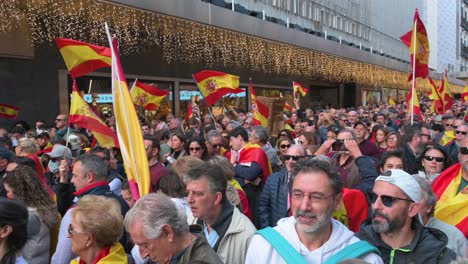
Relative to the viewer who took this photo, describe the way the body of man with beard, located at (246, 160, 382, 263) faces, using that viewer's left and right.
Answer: facing the viewer and to the left of the viewer

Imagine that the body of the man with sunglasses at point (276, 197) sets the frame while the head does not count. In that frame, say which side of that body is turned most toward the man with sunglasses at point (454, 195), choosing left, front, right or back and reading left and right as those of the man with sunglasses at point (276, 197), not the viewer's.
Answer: left

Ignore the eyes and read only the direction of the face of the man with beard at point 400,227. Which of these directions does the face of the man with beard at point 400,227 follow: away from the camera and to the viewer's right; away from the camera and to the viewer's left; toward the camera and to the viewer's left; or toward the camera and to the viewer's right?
toward the camera and to the viewer's left

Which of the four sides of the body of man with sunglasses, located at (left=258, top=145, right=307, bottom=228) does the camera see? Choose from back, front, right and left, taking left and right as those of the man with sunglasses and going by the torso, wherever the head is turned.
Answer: front

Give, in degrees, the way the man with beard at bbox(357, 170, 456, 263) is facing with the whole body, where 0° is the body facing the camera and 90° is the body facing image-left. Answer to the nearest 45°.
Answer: approximately 45°

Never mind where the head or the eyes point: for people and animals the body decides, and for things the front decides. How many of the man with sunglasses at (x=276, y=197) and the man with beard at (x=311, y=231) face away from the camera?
0

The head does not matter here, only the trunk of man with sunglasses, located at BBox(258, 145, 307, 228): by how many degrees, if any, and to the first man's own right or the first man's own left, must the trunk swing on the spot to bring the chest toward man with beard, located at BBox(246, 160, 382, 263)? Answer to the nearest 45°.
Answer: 0° — they already face them

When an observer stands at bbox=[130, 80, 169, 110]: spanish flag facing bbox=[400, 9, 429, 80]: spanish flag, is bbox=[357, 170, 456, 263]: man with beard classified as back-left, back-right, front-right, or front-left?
front-right

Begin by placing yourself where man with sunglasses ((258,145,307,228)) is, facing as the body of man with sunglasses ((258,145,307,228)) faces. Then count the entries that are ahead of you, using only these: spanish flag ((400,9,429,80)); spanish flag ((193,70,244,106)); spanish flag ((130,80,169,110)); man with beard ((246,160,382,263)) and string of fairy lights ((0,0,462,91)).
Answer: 1

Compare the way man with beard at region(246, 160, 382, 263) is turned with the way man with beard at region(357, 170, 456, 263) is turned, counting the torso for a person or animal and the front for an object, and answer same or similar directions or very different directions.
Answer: same or similar directions
